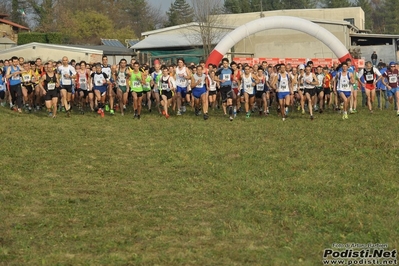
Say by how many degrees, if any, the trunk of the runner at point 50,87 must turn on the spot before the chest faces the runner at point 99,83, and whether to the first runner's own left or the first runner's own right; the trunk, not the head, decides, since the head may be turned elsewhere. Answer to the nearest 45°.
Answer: approximately 135° to the first runner's own left

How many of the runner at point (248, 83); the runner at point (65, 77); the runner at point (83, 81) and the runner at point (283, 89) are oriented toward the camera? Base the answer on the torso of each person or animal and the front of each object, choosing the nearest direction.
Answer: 4

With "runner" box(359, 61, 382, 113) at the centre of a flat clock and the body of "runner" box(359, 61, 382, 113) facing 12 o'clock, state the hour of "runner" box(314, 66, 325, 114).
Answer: "runner" box(314, 66, 325, 114) is roughly at 2 o'clock from "runner" box(359, 61, 382, 113).

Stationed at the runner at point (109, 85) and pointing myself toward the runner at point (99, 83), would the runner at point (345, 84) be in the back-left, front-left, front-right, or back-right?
back-left

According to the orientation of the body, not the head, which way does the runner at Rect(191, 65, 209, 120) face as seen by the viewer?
toward the camera

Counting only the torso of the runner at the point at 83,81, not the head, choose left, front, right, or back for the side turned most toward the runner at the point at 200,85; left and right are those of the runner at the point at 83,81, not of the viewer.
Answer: left

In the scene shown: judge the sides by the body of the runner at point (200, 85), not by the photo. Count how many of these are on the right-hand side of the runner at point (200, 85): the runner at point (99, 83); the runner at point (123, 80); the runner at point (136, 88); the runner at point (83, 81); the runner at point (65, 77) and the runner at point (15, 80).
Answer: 6

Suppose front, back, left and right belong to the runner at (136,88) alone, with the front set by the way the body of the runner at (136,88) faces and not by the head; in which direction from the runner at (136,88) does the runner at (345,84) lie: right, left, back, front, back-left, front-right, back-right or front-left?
left

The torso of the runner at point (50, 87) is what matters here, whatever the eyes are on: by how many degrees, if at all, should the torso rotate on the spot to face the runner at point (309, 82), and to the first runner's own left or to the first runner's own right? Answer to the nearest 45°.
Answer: approximately 90° to the first runner's own left

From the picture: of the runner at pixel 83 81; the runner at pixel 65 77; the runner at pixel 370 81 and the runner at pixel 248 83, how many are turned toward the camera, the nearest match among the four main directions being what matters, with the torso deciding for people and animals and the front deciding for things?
4

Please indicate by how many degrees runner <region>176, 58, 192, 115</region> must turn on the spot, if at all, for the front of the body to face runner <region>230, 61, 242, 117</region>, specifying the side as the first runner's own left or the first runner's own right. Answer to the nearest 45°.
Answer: approximately 90° to the first runner's own left

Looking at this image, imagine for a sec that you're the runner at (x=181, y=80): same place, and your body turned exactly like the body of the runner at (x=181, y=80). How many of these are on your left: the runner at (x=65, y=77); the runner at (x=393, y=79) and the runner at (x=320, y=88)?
2

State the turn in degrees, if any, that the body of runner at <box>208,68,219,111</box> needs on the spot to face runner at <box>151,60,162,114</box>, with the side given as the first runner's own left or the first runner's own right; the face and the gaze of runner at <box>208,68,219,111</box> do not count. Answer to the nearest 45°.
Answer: approximately 90° to the first runner's own right

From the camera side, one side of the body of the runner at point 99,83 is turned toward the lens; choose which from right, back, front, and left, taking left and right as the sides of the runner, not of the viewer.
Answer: front

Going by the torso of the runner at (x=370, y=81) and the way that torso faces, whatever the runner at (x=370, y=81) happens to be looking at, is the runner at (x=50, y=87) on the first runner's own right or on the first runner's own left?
on the first runner's own right

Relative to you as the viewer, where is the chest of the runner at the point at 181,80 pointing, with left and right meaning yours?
facing the viewer
